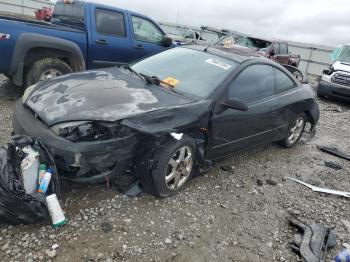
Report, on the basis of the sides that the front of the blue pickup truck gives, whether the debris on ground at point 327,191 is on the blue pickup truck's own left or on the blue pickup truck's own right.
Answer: on the blue pickup truck's own right

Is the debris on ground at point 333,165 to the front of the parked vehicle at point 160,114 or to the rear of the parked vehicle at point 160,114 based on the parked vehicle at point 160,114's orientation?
to the rear

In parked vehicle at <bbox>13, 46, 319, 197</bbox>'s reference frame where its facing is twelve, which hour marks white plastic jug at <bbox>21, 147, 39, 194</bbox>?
The white plastic jug is roughly at 12 o'clock from the parked vehicle.

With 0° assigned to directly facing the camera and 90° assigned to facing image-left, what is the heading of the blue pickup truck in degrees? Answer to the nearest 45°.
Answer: approximately 225°

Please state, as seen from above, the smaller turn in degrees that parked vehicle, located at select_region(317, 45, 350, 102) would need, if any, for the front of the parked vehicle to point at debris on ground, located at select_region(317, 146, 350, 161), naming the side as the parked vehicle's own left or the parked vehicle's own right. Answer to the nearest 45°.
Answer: approximately 45° to the parked vehicle's own left

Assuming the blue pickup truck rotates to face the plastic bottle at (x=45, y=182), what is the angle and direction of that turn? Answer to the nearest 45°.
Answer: approximately 135° to its right

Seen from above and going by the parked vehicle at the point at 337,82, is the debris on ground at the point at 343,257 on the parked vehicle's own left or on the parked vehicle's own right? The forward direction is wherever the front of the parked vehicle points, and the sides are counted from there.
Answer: on the parked vehicle's own left

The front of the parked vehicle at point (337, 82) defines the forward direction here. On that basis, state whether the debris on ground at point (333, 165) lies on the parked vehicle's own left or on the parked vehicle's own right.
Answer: on the parked vehicle's own left

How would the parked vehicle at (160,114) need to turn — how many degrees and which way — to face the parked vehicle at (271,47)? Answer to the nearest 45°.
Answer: approximately 135° to its right

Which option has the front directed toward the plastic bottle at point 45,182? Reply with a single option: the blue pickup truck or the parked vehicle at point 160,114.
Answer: the parked vehicle
